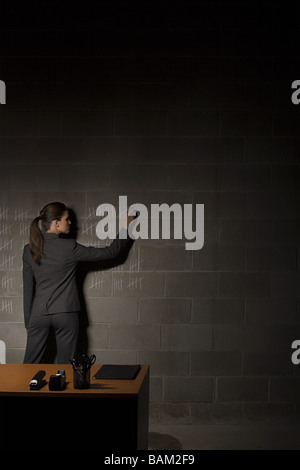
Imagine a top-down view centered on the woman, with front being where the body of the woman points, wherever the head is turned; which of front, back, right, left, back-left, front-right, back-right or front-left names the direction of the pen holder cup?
back

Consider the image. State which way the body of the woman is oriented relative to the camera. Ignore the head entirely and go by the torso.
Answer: away from the camera

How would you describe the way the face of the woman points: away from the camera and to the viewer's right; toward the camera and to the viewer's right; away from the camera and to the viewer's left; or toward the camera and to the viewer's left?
away from the camera and to the viewer's right

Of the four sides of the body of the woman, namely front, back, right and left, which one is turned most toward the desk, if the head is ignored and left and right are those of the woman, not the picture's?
back
